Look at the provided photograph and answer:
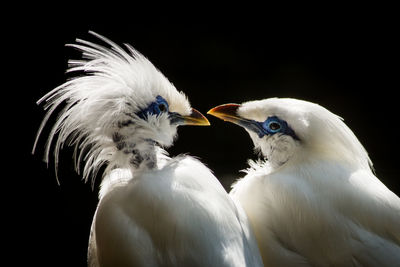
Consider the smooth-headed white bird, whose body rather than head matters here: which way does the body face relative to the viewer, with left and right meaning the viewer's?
facing to the left of the viewer
